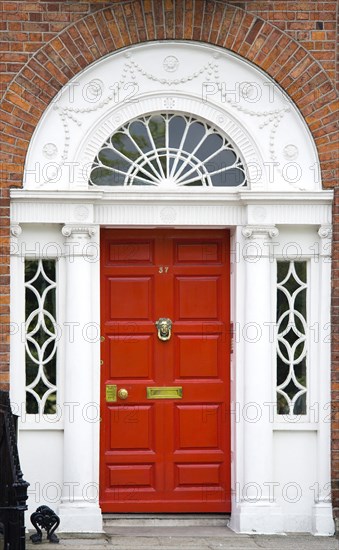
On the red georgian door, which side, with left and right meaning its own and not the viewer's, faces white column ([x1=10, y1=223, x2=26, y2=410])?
right

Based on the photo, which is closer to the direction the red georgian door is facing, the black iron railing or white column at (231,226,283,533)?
the black iron railing

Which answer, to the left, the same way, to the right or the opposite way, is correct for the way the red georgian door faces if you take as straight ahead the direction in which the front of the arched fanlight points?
the same way

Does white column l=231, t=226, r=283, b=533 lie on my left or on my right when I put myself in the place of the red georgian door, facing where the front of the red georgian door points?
on my left

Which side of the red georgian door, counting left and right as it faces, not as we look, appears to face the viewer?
front

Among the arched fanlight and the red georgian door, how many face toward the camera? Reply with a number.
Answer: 2
